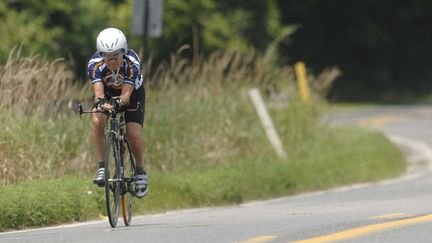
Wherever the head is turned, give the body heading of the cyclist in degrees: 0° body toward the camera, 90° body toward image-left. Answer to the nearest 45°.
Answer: approximately 0°

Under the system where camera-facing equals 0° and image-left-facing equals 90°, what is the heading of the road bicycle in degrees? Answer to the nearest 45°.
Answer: approximately 0°
